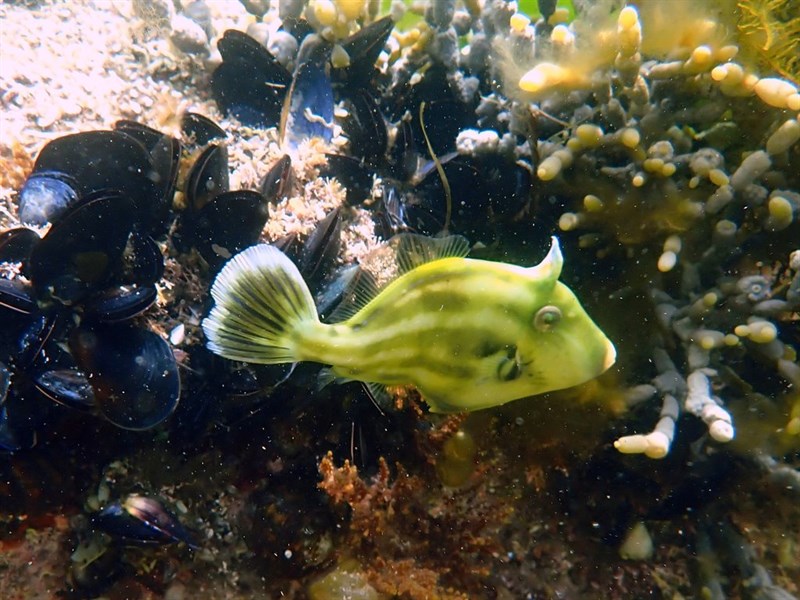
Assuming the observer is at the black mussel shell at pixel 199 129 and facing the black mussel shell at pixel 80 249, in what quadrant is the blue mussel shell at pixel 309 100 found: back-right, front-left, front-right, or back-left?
back-left

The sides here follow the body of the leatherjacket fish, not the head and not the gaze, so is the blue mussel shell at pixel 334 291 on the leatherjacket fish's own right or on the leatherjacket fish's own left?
on the leatherjacket fish's own left

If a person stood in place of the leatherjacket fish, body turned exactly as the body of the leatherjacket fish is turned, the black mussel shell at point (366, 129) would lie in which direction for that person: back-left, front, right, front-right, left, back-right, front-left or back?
left

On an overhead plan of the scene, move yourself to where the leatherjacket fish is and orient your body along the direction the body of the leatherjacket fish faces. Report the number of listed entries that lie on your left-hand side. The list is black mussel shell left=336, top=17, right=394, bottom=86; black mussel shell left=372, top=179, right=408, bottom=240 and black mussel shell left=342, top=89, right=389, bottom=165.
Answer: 3

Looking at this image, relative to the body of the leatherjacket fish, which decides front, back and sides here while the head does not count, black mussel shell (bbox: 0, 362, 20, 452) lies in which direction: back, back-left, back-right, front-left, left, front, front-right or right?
back

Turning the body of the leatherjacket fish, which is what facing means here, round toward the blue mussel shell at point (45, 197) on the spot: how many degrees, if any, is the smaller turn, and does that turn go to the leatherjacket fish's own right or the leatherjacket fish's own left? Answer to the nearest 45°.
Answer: approximately 135° to the leatherjacket fish's own left

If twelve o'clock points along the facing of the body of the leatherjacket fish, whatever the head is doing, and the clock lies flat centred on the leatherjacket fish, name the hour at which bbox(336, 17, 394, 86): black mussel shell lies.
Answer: The black mussel shell is roughly at 9 o'clock from the leatherjacket fish.

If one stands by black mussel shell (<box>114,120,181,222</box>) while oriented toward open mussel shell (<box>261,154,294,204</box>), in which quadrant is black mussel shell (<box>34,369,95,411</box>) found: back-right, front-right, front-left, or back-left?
back-right

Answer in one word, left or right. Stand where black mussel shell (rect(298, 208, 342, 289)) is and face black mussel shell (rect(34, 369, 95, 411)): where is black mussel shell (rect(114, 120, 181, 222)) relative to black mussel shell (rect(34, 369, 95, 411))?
right

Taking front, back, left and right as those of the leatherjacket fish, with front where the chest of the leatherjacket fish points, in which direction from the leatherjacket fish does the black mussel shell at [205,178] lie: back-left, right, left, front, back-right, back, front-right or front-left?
back-left

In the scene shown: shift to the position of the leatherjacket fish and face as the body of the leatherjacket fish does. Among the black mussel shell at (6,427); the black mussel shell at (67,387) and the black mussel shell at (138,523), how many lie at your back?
3

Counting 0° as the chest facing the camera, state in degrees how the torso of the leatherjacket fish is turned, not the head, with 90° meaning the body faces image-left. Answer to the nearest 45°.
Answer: approximately 270°

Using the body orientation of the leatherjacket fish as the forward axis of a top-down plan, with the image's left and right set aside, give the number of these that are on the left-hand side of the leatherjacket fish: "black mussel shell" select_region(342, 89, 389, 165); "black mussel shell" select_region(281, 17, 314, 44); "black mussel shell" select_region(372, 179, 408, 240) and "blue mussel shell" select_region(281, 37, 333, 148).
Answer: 4

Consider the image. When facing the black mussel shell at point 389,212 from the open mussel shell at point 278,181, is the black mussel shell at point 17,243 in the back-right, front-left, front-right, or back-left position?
back-right

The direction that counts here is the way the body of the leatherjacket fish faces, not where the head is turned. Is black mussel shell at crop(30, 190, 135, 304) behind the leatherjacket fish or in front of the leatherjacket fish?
behind

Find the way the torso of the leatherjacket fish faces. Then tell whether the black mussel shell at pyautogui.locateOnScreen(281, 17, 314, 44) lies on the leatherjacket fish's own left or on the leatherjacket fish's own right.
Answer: on the leatherjacket fish's own left

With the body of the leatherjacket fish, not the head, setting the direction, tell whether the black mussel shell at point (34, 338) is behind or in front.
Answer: behind

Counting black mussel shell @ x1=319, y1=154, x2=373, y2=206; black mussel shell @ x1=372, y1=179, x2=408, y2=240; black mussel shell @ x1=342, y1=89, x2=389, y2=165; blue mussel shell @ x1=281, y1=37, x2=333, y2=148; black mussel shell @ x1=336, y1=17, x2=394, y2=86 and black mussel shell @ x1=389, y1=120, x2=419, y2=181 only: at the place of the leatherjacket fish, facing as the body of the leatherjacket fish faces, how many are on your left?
6
